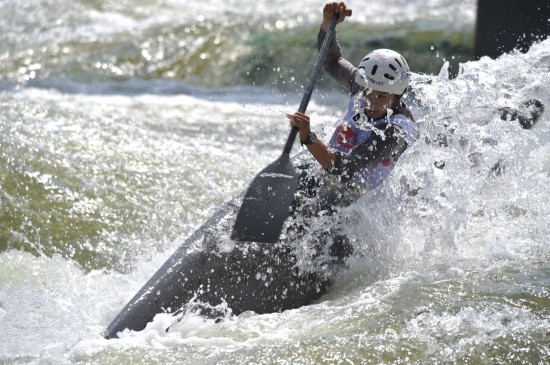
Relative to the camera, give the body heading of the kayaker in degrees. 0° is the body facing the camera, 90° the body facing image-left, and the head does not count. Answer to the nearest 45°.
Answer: approximately 45°
